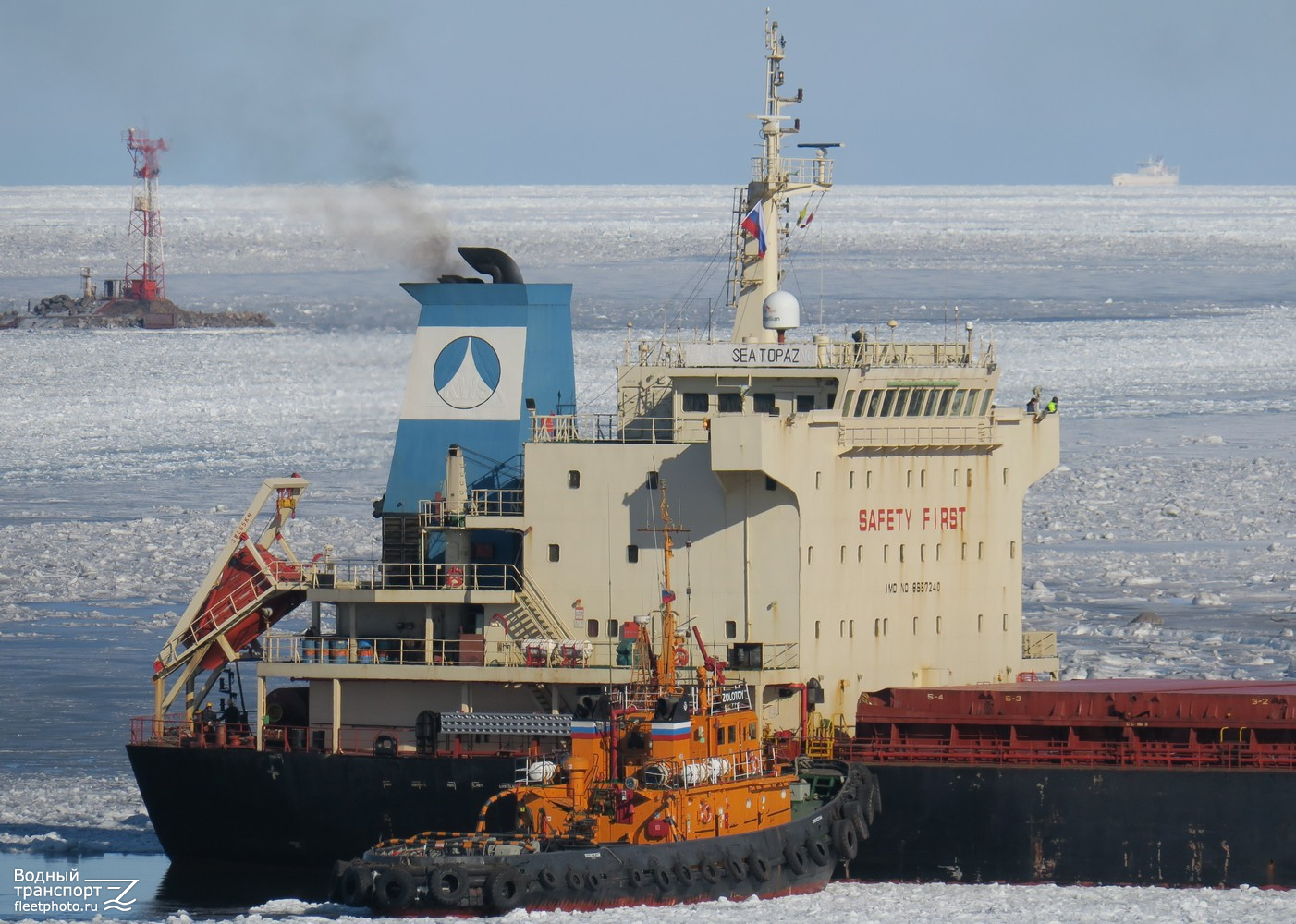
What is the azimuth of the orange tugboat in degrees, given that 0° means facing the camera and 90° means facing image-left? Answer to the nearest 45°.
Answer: approximately 225°

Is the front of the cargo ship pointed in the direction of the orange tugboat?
no

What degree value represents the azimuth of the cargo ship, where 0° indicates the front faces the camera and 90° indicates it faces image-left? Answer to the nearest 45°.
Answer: approximately 315°

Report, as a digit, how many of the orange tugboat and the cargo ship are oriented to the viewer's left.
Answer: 0
